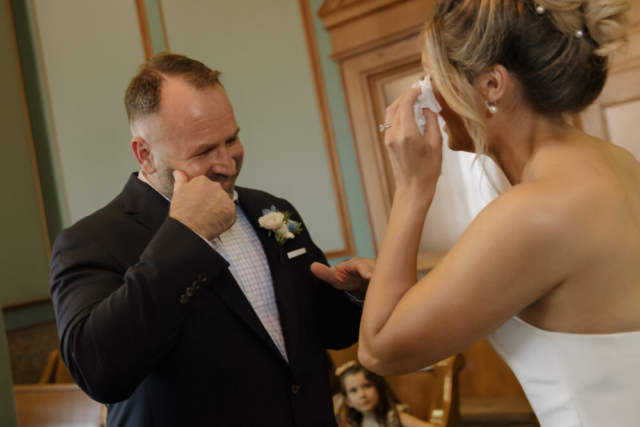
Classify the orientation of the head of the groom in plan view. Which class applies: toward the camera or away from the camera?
toward the camera

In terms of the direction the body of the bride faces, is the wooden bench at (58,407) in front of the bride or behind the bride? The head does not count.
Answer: in front

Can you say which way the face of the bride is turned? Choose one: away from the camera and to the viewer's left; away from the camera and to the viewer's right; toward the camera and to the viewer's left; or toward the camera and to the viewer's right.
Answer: away from the camera and to the viewer's left

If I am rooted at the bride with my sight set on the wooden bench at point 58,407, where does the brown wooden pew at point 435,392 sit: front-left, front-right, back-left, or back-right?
front-right

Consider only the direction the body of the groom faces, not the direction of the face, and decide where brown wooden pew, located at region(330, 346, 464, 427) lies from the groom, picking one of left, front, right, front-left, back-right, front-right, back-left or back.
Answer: left

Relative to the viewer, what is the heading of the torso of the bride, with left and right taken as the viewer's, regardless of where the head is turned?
facing away from the viewer and to the left of the viewer

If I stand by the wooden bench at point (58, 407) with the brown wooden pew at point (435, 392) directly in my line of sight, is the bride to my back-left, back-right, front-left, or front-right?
front-right

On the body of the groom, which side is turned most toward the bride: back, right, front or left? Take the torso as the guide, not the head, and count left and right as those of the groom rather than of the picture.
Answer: front

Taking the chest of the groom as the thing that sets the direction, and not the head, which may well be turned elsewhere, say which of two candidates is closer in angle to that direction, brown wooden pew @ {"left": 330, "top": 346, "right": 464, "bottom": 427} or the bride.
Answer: the bride

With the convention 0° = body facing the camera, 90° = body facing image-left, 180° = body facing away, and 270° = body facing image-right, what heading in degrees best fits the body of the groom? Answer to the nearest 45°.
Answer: approximately 315°

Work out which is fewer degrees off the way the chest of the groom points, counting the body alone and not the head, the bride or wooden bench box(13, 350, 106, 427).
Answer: the bride
